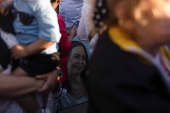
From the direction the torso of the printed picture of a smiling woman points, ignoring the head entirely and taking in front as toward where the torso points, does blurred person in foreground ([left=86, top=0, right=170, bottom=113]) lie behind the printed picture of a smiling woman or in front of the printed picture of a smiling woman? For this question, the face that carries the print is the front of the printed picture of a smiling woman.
in front
